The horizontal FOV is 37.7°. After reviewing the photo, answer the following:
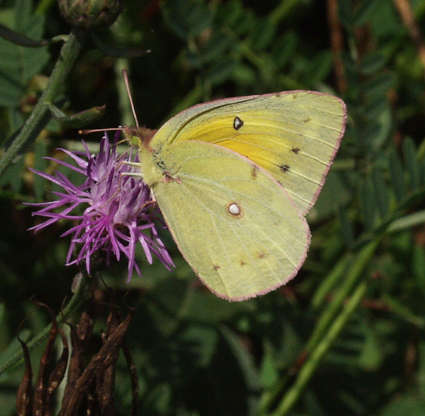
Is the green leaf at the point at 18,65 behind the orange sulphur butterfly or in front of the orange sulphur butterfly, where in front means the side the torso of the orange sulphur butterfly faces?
in front

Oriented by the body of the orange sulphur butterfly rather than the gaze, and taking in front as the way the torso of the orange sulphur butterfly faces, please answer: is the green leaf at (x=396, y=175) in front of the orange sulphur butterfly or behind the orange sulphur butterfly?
behind

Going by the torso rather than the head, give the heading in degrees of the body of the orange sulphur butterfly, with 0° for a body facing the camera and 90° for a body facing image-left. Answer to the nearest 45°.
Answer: approximately 90°

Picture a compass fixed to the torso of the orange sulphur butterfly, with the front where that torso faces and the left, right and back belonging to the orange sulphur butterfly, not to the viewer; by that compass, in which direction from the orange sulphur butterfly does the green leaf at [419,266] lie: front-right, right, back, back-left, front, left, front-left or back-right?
back-right

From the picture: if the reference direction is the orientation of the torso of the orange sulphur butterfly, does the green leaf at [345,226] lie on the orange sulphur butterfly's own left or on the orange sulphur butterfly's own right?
on the orange sulphur butterfly's own right

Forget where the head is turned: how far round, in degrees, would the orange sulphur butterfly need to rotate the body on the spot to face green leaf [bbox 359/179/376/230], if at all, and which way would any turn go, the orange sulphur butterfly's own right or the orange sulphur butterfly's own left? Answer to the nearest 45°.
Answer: approximately 135° to the orange sulphur butterfly's own right

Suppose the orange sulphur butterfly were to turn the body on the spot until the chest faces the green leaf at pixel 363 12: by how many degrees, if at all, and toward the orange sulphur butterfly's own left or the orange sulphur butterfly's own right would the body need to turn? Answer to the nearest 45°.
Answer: approximately 135° to the orange sulphur butterfly's own right
